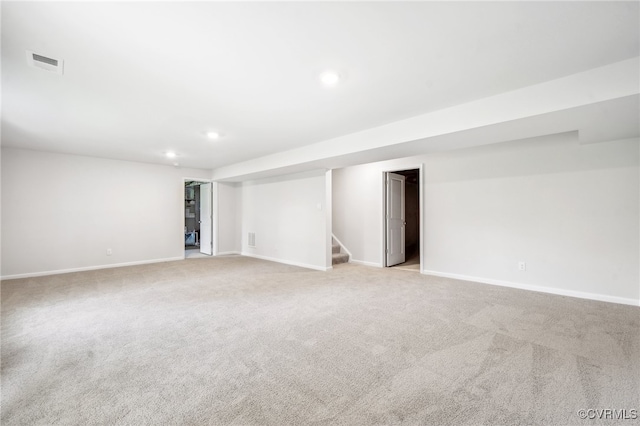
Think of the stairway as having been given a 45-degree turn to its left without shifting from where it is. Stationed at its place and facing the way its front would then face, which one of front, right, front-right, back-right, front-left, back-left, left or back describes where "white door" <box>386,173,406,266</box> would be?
front

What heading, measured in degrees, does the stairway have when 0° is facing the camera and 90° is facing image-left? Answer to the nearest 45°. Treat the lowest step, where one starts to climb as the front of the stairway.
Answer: approximately 315°

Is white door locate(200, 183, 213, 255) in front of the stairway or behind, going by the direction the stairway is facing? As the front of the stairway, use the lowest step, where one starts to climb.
behind
